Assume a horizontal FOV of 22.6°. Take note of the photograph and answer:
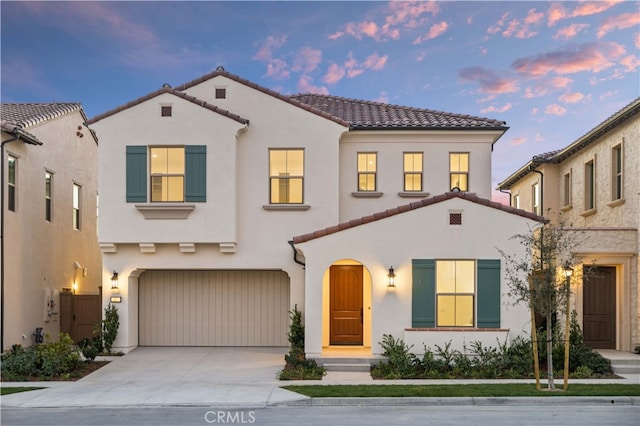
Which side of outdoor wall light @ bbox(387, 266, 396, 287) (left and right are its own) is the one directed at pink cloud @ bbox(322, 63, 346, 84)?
back

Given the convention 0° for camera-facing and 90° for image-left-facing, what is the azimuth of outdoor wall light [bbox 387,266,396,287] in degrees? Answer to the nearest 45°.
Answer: approximately 0°

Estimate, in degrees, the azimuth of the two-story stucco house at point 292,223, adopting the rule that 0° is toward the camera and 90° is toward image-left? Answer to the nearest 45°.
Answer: approximately 0°

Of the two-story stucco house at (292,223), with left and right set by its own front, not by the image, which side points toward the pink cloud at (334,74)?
back

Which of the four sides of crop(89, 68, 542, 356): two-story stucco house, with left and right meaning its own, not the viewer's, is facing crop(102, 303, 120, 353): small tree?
right

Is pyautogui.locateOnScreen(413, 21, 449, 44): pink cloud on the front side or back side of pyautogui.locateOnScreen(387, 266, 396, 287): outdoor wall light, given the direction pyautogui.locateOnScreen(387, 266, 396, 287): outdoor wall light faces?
on the back side
